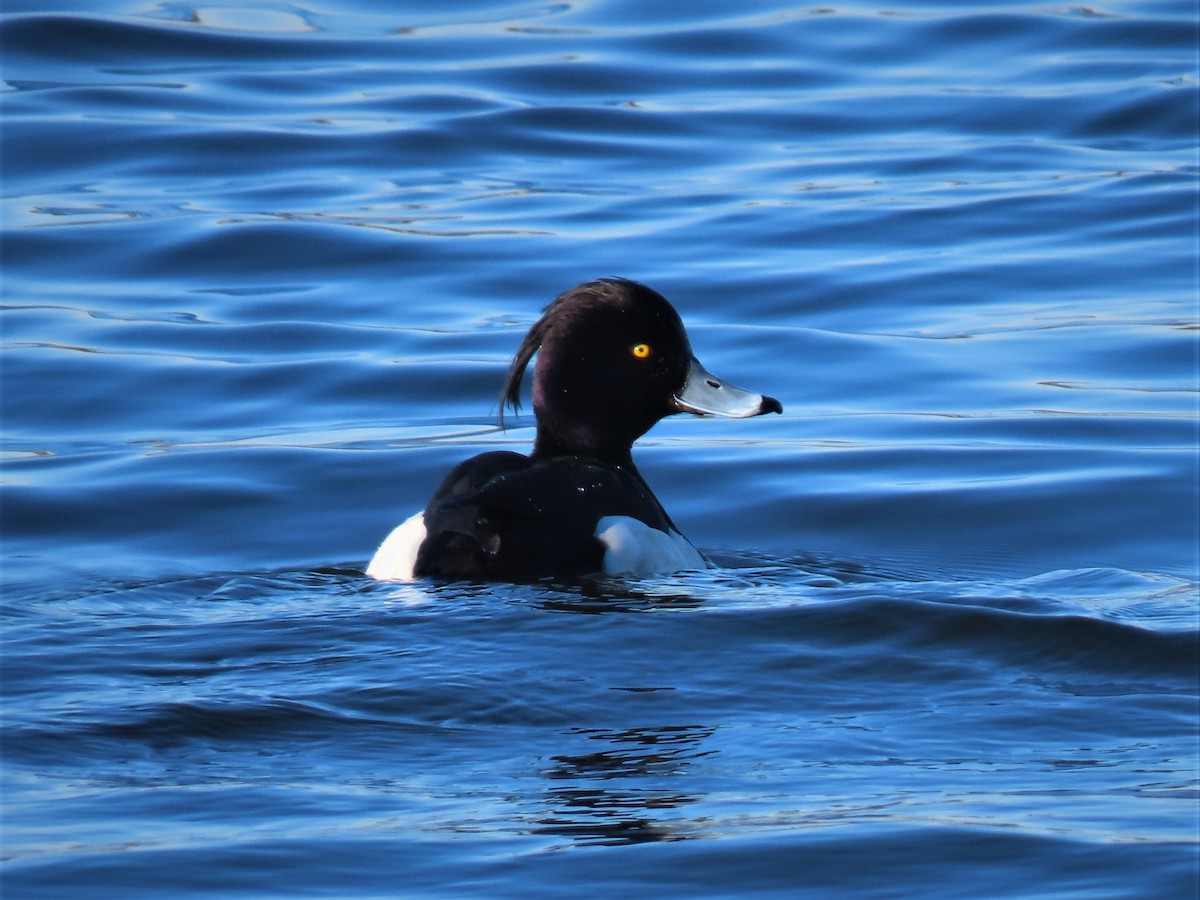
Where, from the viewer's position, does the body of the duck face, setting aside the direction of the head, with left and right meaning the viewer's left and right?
facing away from the viewer and to the right of the viewer
